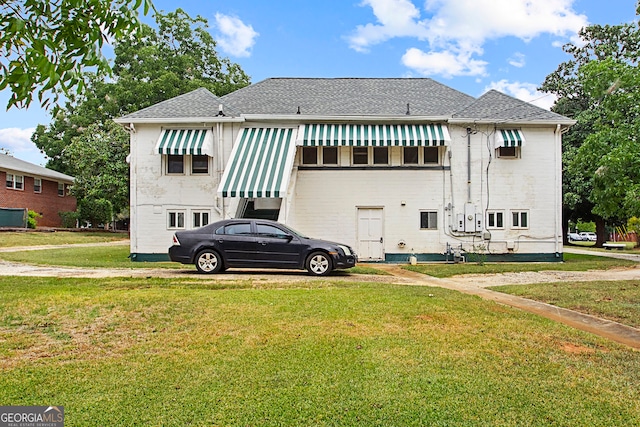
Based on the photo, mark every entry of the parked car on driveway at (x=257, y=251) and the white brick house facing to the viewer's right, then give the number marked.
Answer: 1

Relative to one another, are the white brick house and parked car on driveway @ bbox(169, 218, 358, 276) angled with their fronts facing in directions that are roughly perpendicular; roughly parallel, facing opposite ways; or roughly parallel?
roughly perpendicular

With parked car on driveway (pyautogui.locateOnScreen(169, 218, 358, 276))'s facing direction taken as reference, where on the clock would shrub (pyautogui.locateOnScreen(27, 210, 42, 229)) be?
The shrub is roughly at 8 o'clock from the parked car on driveway.

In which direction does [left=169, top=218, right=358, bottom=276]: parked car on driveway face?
to the viewer's right
